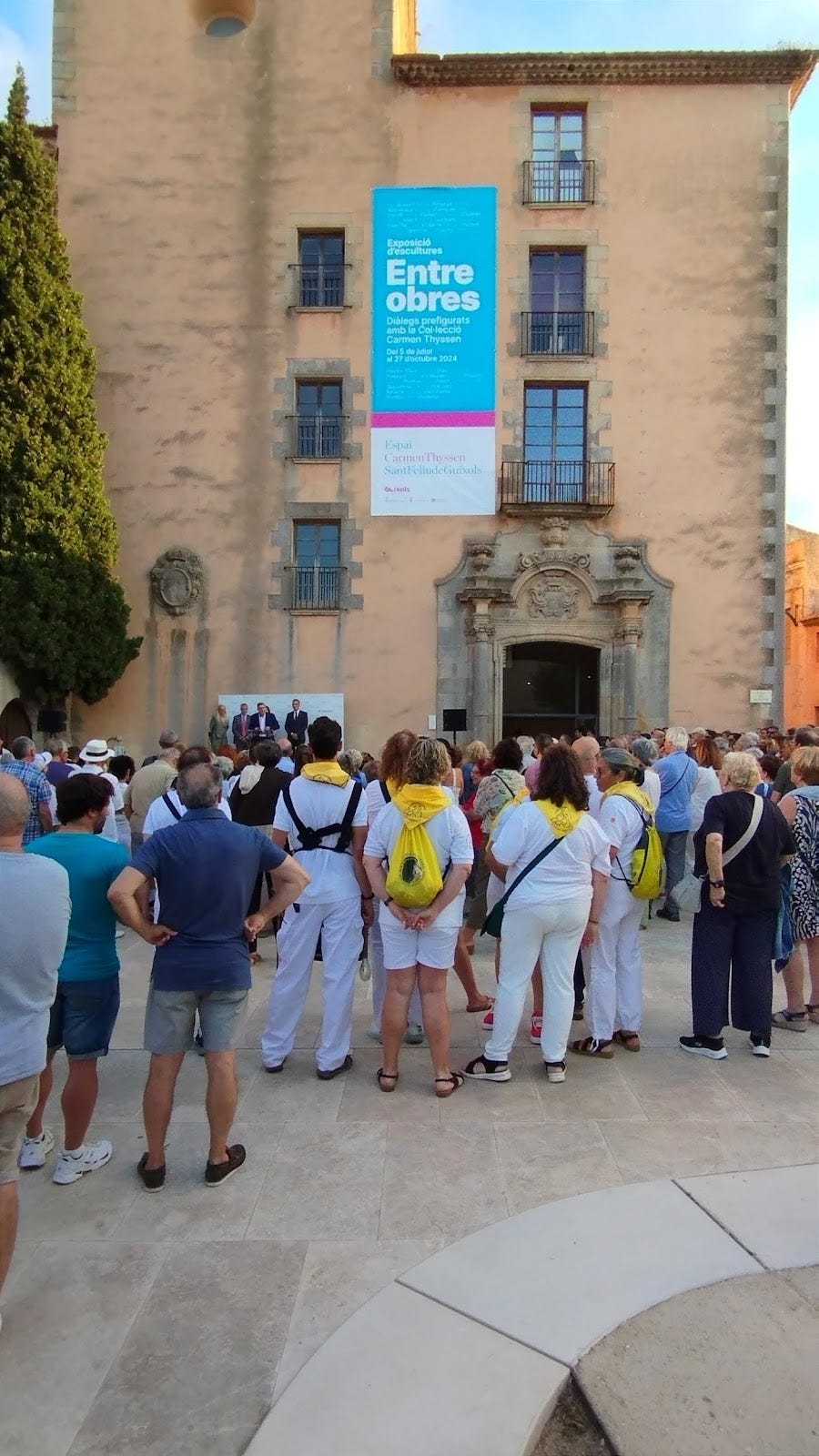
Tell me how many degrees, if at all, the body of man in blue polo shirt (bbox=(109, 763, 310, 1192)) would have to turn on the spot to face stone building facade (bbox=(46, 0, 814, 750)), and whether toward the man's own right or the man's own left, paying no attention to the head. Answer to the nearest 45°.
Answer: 0° — they already face it

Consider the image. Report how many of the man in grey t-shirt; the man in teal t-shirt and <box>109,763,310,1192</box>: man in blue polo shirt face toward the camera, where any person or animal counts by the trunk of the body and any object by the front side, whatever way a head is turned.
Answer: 0

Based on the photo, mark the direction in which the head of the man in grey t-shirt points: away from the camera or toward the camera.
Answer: away from the camera

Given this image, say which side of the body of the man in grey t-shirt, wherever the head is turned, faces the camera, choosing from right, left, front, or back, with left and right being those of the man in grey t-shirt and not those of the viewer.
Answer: back

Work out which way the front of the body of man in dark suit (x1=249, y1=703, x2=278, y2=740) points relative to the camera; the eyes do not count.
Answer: toward the camera

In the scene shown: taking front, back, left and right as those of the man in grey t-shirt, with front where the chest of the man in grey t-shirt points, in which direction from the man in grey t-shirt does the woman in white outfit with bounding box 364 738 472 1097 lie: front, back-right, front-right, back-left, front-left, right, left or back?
front-right

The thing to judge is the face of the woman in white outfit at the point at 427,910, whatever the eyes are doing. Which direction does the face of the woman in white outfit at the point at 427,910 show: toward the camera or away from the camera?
away from the camera

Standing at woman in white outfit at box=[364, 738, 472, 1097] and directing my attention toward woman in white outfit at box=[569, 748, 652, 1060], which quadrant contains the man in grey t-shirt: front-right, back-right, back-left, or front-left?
back-right

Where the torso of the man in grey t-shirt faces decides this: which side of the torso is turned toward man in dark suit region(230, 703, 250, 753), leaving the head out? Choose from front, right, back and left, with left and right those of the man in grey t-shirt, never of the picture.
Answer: front

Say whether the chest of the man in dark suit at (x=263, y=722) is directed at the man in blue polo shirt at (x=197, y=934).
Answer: yes

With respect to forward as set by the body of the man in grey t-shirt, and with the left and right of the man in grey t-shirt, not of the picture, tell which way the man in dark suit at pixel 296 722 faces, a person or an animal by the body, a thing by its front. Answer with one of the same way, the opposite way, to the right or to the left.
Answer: the opposite way

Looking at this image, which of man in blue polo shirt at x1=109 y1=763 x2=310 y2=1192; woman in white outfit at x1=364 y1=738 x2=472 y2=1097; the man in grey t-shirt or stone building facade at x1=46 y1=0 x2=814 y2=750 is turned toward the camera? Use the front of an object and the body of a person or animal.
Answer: the stone building facade

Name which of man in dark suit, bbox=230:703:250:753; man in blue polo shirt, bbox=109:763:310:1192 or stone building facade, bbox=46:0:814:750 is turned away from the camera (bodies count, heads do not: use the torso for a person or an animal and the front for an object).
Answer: the man in blue polo shirt

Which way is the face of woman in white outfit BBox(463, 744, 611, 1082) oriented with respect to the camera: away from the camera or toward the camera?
away from the camera

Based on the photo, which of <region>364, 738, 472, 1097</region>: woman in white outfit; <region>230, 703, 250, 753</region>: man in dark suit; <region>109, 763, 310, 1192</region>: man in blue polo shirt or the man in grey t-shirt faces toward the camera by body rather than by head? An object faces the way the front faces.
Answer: the man in dark suit

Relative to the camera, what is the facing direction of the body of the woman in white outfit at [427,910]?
away from the camera

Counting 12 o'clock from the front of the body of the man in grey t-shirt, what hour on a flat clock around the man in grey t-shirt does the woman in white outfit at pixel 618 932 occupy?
The woman in white outfit is roughly at 2 o'clock from the man in grey t-shirt.

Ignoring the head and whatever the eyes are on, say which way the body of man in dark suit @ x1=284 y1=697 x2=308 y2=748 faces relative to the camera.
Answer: toward the camera

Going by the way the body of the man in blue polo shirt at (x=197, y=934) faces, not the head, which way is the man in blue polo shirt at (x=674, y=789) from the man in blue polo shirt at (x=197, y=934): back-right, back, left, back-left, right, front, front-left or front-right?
front-right

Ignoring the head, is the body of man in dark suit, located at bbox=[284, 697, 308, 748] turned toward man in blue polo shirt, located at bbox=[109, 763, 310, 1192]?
yes

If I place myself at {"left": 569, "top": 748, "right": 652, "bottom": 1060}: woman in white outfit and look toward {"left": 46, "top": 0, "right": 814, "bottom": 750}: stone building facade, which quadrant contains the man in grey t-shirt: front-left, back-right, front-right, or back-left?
back-left
